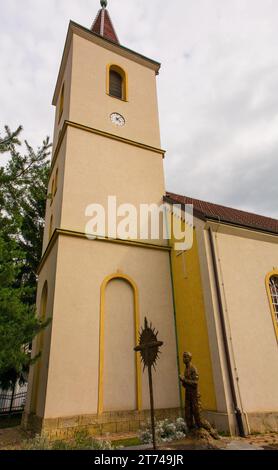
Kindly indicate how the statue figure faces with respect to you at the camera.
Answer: facing the viewer and to the left of the viewer

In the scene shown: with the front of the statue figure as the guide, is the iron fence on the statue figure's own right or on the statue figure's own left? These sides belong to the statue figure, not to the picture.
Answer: on the statue figure's own right

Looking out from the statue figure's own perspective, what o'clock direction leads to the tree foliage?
The tree foliage is roughly at 1 o'clock from the statue figure.

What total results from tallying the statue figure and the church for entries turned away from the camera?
0

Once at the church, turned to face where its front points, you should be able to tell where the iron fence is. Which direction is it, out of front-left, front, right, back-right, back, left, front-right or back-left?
front-right
